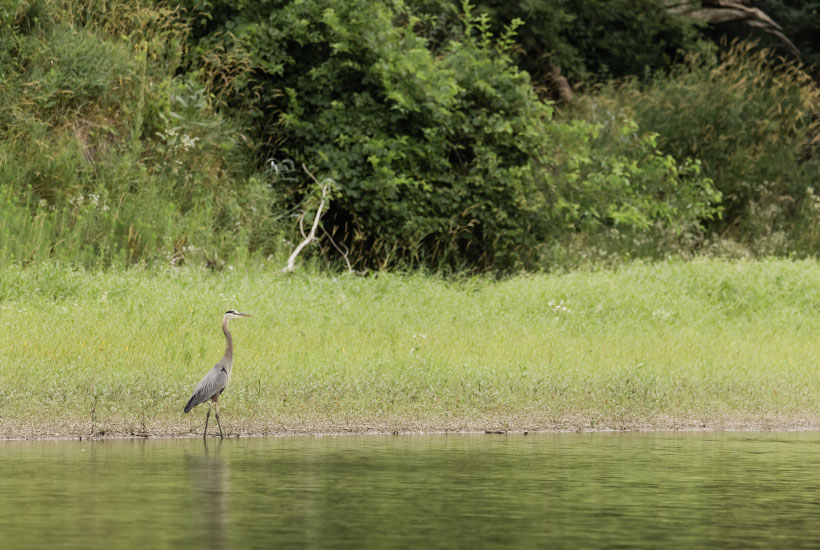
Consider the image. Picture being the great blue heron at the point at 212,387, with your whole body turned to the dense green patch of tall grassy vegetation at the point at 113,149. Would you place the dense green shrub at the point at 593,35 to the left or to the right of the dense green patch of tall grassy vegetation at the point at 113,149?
right

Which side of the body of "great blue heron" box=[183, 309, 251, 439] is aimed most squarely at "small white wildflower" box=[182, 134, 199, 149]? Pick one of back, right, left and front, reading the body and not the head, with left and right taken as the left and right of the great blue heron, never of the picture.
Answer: left

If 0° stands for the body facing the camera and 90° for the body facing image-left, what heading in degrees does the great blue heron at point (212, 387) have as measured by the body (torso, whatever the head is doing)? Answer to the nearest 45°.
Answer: approximately 270°

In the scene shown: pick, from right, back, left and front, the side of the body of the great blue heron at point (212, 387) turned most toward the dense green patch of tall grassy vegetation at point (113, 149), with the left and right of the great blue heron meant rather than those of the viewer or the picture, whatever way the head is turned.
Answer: left

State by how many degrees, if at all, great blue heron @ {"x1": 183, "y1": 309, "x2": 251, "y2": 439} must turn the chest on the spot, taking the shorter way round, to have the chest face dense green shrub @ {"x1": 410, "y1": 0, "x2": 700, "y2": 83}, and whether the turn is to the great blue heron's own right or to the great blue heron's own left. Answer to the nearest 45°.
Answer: approximately 45° to the great blue heron's own left

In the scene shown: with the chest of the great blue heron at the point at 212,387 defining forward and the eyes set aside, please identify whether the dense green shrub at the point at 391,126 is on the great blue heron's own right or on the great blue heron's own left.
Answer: on the great blue heron's own left

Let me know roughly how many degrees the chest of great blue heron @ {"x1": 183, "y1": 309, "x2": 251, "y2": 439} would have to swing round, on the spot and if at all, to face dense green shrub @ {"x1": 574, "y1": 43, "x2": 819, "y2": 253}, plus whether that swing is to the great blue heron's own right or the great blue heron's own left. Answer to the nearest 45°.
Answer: approximately 45° to the great blue heron's own left
